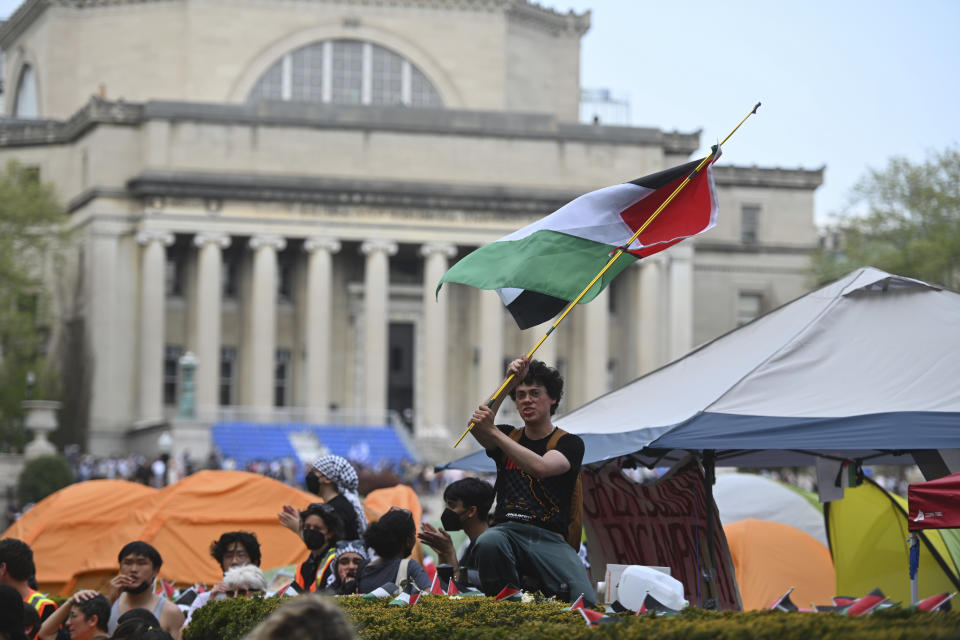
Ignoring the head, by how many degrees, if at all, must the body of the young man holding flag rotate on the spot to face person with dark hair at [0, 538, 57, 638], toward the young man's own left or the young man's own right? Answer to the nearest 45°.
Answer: approximately 45° to the young man's own right

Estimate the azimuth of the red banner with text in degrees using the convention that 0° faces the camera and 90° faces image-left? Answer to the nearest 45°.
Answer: approximately 0°

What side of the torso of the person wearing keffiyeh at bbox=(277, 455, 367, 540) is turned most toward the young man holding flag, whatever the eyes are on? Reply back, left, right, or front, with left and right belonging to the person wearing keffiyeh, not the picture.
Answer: left

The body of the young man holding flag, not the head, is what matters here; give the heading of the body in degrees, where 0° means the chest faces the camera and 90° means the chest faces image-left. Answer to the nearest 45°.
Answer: approximately 45°

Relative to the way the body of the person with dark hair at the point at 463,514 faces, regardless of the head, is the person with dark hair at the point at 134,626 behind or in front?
in front

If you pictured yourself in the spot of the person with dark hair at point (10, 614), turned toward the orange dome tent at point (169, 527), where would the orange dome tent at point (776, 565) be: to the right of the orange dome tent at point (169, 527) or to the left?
right
